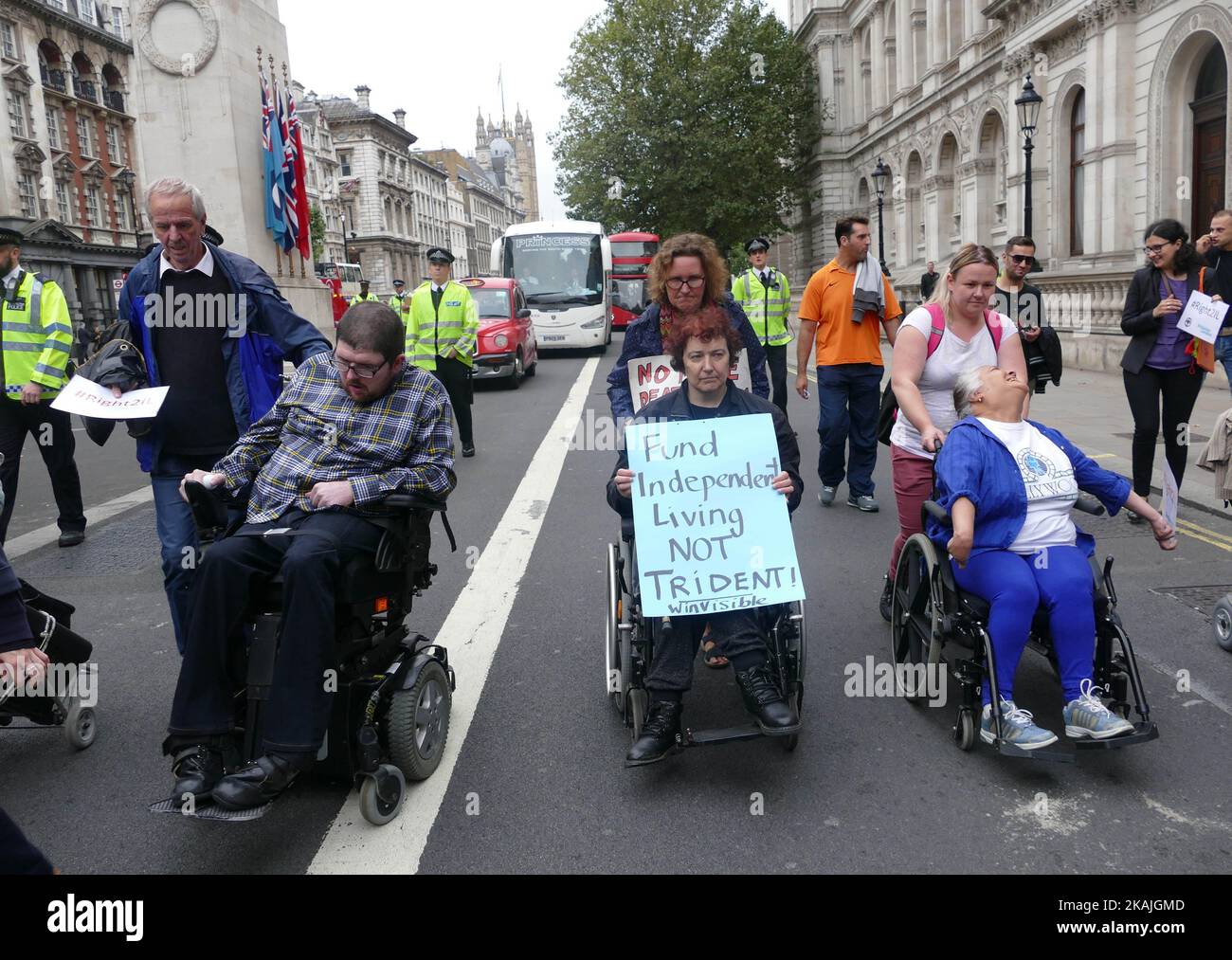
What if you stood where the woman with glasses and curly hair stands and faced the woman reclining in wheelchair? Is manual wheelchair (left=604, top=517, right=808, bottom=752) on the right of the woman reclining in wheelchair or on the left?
right

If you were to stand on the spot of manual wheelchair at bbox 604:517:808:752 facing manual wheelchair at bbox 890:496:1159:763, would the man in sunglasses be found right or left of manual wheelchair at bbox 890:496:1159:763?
left

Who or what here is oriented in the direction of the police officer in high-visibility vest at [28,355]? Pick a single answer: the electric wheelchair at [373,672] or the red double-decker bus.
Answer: the red double-decker bus

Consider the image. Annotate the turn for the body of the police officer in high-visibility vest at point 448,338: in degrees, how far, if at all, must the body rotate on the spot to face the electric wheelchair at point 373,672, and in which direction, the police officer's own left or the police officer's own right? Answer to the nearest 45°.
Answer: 0° — they already face it

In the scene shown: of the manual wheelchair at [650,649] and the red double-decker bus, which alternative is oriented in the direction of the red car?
the red double-decker bus

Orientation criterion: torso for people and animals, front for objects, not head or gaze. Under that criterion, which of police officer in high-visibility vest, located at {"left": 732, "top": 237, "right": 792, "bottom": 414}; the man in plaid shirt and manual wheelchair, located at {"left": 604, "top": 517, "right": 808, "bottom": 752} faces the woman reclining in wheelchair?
the police officer in high-visibility vest

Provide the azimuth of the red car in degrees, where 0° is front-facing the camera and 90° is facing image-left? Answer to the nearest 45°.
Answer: approximately 45°

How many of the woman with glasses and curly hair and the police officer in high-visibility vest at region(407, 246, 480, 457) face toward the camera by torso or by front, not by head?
2

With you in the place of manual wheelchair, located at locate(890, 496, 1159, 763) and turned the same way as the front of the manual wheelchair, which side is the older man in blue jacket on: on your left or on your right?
on your right

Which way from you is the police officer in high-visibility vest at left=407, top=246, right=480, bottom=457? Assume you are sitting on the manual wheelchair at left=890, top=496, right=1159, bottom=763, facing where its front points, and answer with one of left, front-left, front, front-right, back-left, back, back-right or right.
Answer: back

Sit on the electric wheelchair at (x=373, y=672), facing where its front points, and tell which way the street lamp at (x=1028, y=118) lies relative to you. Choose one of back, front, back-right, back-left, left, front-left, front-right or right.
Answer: back

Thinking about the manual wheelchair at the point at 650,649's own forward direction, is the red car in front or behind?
behind

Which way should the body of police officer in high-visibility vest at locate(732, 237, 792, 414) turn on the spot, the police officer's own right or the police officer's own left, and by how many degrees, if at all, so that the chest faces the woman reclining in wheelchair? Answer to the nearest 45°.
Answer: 0° — they already face them
